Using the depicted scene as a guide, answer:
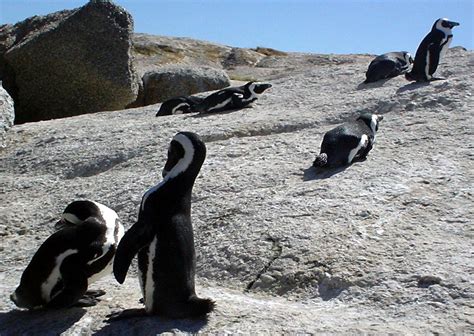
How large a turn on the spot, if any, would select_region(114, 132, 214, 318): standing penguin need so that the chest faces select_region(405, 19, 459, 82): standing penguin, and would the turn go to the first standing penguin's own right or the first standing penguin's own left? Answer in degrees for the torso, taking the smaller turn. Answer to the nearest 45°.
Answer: approximately 90° to the first standing penguin's own right

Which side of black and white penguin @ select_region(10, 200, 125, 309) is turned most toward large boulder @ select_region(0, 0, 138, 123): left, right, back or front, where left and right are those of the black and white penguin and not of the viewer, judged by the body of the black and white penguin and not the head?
left

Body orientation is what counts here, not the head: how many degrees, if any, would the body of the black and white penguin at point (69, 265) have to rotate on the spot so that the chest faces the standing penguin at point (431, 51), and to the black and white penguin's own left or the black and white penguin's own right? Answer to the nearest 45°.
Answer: approximately 45° to the black and white penguin's own left

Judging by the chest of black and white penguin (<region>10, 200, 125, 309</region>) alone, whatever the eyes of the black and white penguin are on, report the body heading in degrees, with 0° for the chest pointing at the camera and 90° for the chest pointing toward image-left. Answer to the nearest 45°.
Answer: approximately 270°

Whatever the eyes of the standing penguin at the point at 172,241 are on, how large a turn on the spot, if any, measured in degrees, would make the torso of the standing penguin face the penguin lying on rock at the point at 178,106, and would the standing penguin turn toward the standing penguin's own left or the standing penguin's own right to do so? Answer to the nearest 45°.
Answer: approximately 45° to the standing penguin's own right

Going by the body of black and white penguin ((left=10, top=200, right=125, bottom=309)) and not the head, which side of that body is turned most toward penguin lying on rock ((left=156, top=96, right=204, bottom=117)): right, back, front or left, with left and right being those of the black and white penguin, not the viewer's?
left
